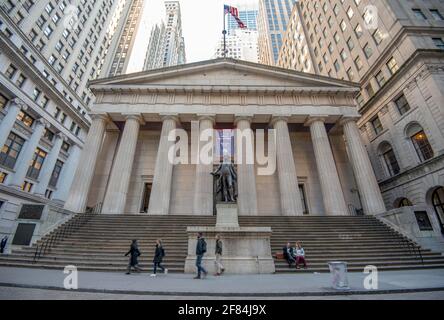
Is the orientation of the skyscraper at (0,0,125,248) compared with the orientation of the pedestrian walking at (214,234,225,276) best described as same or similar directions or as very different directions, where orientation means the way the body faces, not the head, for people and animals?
very different directions

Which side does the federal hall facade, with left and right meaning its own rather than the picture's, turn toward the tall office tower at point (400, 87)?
left

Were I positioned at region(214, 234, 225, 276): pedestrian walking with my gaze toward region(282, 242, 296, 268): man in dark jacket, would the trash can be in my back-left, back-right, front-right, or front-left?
front-right

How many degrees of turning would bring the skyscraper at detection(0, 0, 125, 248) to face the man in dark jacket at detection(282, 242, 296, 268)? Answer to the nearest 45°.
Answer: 0° — it already faces them

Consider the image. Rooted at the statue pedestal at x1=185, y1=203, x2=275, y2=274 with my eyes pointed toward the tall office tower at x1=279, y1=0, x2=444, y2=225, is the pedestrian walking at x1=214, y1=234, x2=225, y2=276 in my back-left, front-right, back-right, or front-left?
back-right

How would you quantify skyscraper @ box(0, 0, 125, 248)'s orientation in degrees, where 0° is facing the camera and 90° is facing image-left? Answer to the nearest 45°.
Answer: approximately 315°

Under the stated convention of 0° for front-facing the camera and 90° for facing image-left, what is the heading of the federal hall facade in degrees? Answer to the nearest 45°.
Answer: approximately 0°

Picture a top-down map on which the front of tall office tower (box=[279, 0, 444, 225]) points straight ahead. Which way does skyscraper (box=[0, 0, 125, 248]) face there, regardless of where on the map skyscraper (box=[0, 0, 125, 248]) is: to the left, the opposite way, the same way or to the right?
the opposite way

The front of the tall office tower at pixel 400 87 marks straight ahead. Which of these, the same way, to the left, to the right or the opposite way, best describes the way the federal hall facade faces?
to the left

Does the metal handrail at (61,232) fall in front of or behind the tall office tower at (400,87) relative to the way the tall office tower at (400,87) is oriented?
in front
